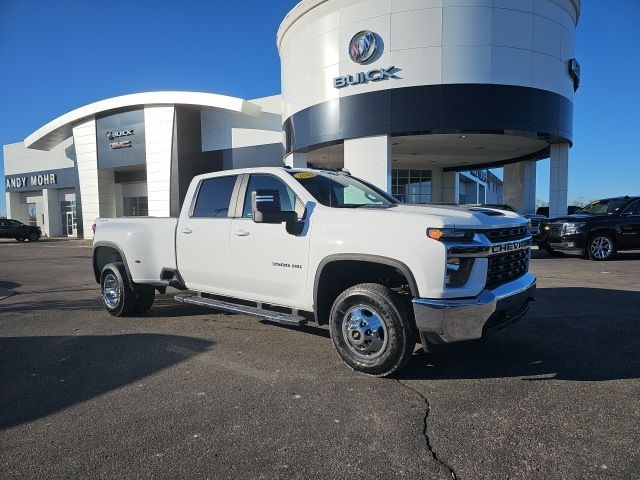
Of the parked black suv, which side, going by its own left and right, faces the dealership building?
right

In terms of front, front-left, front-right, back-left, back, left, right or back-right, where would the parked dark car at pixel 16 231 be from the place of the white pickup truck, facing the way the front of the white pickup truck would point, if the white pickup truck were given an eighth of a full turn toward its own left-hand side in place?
back-left

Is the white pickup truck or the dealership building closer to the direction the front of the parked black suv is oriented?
the white pickup truck

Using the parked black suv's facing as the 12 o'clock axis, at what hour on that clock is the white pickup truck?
The white pickup truck is roughly at 11 o'clock from the parked black suv.

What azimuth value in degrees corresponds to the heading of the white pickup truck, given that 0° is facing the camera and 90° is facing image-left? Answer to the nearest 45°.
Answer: approximately 315°

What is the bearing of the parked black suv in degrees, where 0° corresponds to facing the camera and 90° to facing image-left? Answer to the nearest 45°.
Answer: approximately 45°

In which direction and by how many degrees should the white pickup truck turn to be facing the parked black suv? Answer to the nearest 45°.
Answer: approximately 90° to its left
